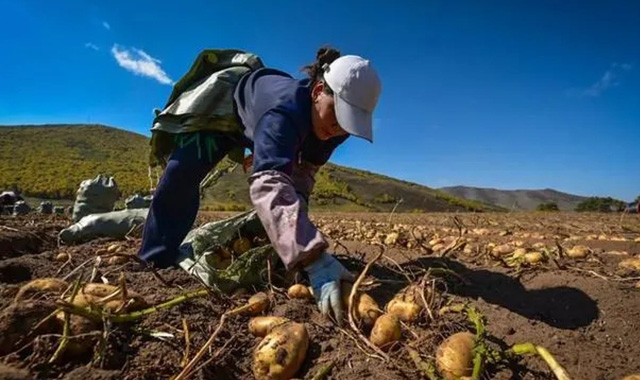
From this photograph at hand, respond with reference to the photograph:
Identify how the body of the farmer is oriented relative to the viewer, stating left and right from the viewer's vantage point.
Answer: facing the viewer and to the right of the viewer

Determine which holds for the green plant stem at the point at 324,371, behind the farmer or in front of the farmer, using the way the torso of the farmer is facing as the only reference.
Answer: in front

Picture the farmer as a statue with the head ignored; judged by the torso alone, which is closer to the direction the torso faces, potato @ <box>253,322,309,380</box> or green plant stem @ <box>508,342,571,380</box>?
the green plant stem

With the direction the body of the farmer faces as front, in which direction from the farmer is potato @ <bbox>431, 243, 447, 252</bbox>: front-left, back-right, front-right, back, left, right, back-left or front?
left

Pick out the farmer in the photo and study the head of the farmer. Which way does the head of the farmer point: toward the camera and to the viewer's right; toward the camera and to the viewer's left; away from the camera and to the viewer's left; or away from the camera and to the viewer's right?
toward the camera and to the viewer's right

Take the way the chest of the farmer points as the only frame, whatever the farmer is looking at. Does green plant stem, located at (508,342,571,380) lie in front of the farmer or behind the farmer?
in front

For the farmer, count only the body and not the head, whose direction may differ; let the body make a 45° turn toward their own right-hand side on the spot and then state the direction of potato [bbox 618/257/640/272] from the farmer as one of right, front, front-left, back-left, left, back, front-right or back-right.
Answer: left

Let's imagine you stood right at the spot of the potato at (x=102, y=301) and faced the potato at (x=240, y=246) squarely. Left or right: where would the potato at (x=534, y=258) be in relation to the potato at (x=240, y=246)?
right
